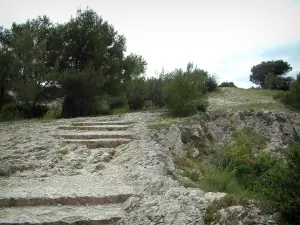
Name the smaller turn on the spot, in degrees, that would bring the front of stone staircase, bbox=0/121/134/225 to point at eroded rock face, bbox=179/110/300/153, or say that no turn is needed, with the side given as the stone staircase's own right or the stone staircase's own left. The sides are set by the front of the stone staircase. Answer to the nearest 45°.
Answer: approximately 135° to the stone staircase's own left

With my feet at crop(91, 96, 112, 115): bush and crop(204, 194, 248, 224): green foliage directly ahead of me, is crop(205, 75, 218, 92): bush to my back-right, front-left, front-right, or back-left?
back-left

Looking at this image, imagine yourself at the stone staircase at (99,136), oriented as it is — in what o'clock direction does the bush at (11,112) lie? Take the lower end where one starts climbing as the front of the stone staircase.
The bush is roughly at 5 o'clock from the stone staircase.

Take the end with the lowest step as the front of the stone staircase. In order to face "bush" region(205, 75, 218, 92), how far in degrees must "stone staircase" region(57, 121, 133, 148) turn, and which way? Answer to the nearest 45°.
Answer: approximately 135° to its left

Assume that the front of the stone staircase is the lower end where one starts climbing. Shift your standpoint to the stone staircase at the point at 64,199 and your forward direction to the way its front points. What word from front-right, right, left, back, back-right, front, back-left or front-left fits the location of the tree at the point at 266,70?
back-left

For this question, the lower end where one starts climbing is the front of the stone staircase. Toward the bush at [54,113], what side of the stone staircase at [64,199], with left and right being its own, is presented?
back

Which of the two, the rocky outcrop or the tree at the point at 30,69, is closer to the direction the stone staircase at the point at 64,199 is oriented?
the rocky outcrop

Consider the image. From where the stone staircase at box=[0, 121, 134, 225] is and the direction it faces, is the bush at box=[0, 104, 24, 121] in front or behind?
behind

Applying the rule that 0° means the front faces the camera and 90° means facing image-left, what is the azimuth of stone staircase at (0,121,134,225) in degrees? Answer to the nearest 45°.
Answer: approximately 0°

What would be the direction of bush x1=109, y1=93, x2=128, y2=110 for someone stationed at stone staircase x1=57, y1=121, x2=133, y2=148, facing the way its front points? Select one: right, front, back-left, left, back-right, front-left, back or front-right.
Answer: back

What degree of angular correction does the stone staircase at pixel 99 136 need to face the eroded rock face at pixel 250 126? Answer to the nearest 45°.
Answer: approximately 90° to its left

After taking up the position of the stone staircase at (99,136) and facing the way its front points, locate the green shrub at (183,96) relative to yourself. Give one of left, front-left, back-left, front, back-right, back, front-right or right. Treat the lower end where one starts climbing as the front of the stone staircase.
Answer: back-left

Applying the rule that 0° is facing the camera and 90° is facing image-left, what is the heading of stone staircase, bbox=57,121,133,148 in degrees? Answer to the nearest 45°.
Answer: approximately 0°
